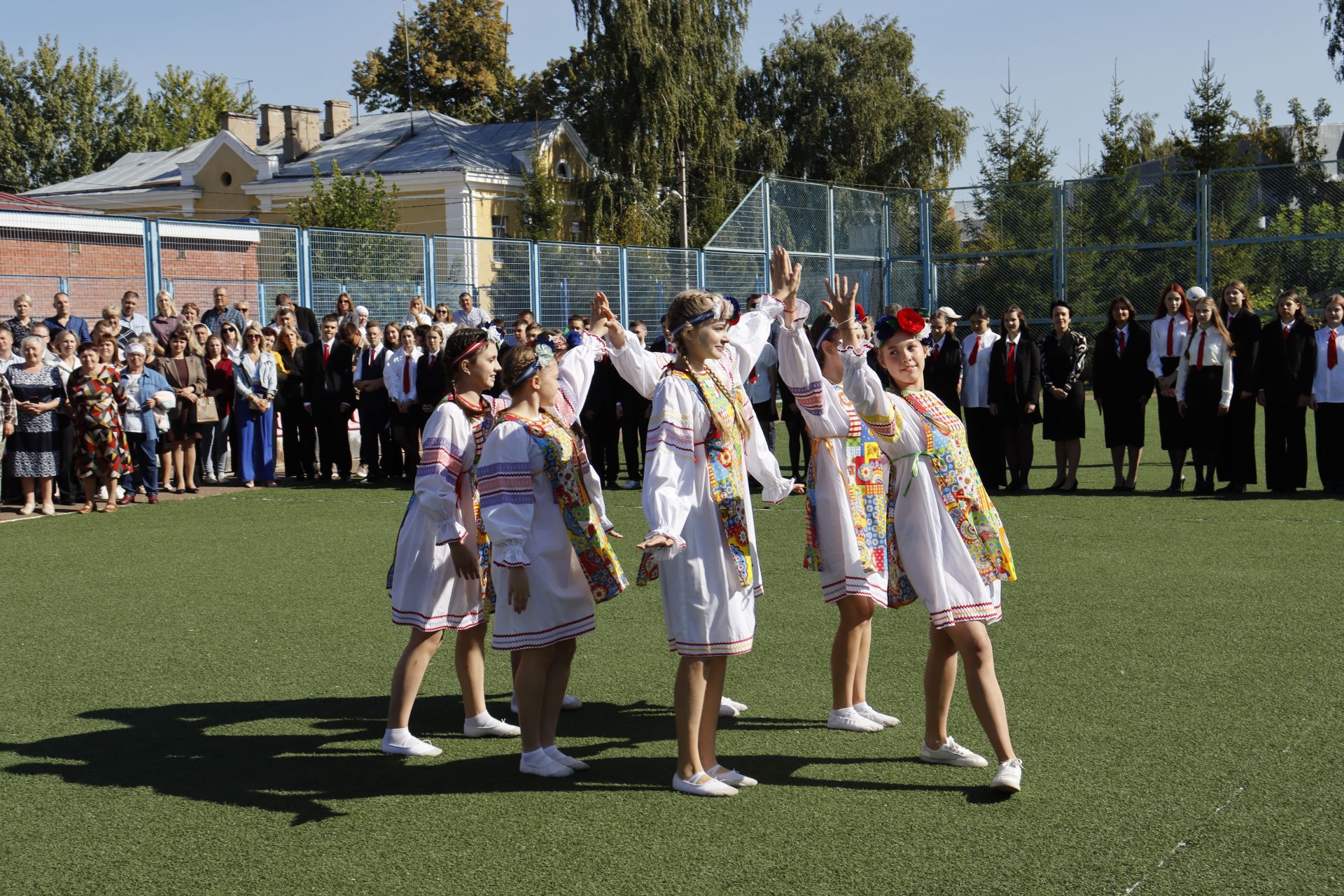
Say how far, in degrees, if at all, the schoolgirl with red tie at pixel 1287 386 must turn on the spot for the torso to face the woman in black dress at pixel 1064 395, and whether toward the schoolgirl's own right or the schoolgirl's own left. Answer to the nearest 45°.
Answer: approximately 90° to the schoolgirl's own right

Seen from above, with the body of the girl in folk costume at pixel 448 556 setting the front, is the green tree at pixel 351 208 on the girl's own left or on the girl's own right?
on the girl's own left

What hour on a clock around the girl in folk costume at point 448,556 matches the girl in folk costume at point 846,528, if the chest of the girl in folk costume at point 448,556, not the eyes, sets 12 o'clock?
the girl in folk costume at point 846,528 is roughly at 12 o'clock from the girl in folk costume at point 448,556.

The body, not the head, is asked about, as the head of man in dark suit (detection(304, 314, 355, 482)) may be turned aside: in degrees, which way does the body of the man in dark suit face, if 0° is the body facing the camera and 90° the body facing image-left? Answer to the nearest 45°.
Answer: approximately 0°

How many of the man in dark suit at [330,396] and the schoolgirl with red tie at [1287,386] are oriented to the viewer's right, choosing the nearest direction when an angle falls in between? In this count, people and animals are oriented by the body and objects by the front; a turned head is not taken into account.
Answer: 0

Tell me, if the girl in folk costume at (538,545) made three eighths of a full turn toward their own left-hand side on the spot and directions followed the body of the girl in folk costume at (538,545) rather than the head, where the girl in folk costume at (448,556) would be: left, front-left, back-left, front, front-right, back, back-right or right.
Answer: front

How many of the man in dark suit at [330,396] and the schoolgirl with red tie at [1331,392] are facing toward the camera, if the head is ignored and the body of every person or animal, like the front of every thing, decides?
2

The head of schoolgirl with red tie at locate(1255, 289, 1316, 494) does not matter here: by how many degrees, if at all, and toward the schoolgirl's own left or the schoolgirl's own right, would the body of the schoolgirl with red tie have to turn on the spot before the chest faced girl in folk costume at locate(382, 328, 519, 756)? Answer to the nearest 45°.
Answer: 0° — they already face them

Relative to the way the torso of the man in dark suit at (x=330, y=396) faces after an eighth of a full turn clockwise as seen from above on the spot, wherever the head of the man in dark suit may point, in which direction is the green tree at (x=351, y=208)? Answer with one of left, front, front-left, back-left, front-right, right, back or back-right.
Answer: back-right

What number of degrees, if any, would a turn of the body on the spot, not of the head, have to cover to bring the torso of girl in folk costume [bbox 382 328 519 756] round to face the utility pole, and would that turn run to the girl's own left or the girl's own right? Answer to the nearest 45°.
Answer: approximately 90° to the girl's own left

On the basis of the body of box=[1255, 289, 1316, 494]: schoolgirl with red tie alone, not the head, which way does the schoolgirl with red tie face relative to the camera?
toward the camera

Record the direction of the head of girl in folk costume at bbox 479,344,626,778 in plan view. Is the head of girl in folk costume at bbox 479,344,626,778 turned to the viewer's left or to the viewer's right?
to the viewer's right

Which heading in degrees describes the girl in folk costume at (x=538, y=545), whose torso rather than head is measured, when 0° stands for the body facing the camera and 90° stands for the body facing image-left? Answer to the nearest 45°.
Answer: approximately 270°
